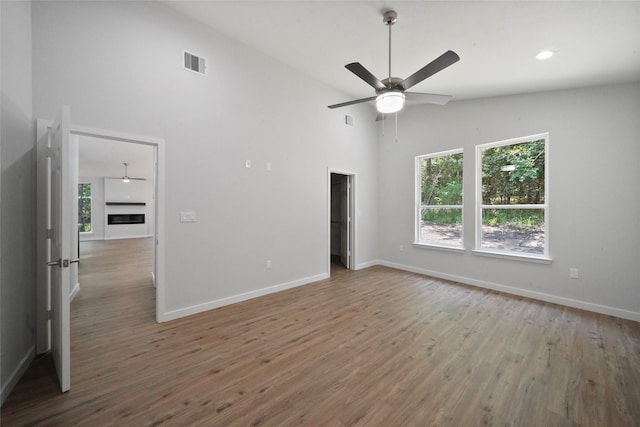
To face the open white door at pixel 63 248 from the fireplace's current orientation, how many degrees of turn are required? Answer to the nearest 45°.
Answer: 0° — it already faces it

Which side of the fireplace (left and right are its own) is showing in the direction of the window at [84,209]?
right

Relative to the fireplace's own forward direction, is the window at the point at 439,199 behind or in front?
in front

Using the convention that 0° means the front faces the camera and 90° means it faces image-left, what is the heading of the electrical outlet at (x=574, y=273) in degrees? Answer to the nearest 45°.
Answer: approximately 0°

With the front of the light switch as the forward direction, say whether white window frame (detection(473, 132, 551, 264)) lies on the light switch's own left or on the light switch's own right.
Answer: on the light switch's own left

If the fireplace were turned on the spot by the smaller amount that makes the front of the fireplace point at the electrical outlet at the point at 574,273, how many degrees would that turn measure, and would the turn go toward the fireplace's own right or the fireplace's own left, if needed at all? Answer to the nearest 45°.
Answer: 0° — it already faces it

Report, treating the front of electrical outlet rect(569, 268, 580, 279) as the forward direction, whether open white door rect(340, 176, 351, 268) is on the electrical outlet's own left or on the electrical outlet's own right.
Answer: on the electrical outlet's own right

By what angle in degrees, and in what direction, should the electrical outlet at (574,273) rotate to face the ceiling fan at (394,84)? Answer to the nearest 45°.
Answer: approximately 45° to its right

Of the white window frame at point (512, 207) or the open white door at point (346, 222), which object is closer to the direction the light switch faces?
the white window frame
